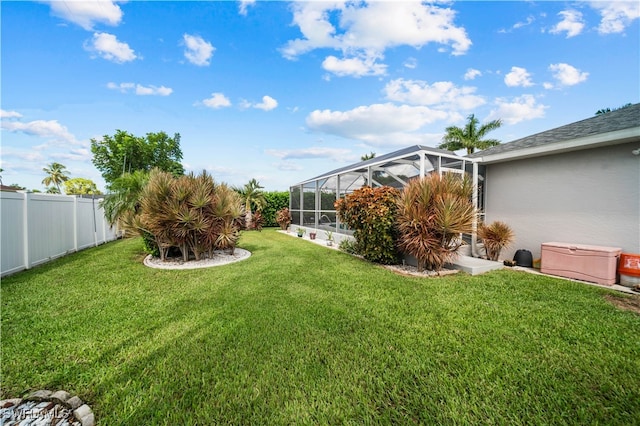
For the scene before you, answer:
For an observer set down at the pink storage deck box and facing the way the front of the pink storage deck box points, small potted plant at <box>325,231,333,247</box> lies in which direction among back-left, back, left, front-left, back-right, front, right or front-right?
front-right

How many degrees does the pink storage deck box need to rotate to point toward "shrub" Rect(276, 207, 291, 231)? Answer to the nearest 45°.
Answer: approximately 45° to its right

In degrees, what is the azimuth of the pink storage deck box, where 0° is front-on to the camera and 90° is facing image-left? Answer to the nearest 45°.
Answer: approximately 45°

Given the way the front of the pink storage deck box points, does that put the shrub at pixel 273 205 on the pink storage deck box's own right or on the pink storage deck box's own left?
on the pink storage deck box's own right

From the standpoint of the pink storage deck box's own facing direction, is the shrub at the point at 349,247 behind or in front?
in front

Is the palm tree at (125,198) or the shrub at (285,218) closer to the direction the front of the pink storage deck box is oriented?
the palm tree

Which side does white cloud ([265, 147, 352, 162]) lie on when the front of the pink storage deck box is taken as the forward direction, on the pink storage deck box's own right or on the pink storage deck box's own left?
on the pink storage deck box's own right
